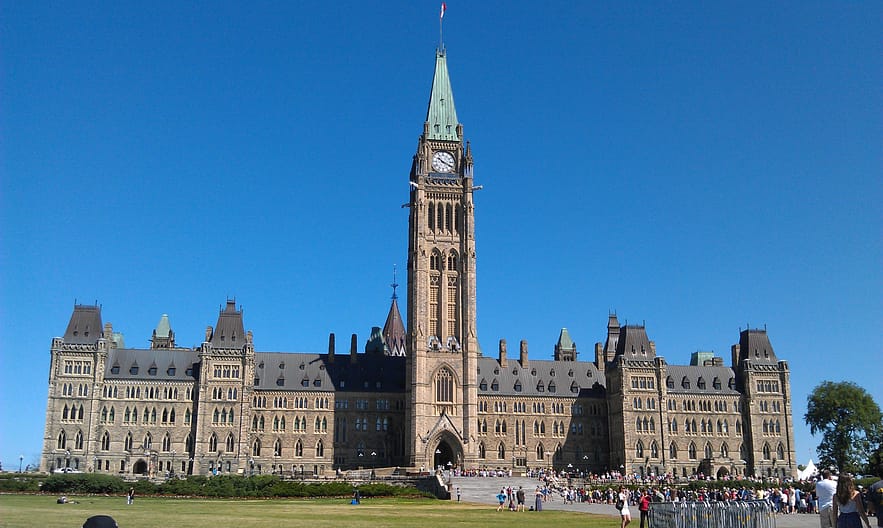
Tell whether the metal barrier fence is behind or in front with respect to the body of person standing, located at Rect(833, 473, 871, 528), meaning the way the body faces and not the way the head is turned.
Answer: in front

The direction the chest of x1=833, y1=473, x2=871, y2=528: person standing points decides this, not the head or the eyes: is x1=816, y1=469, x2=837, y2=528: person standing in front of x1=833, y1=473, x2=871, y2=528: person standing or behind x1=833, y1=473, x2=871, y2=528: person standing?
in front

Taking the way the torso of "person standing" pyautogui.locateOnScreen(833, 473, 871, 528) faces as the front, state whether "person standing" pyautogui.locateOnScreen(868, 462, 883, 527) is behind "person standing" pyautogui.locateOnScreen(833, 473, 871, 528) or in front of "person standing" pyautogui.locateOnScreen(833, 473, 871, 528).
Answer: in front

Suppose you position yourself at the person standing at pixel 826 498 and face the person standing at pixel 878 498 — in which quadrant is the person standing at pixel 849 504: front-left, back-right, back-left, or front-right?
front-right

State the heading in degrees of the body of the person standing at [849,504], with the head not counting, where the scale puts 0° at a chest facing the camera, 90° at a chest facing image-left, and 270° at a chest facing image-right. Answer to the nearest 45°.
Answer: approximately 180°
